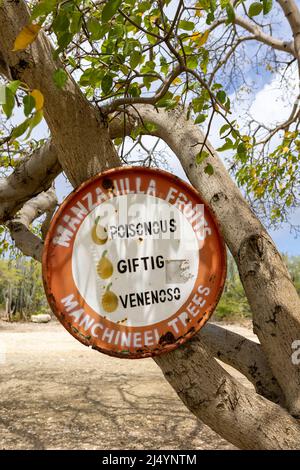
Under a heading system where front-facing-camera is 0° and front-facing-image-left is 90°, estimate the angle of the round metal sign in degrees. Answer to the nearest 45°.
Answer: approximately 0°
